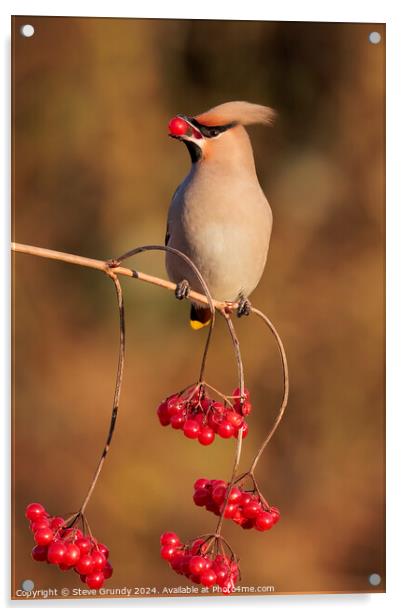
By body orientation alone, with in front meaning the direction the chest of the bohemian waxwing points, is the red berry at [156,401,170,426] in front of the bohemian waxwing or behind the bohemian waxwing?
in front

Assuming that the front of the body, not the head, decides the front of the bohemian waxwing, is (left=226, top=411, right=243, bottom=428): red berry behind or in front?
in front

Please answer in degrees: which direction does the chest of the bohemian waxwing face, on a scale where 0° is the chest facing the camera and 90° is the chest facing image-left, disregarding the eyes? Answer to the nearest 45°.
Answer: approximately 0°
